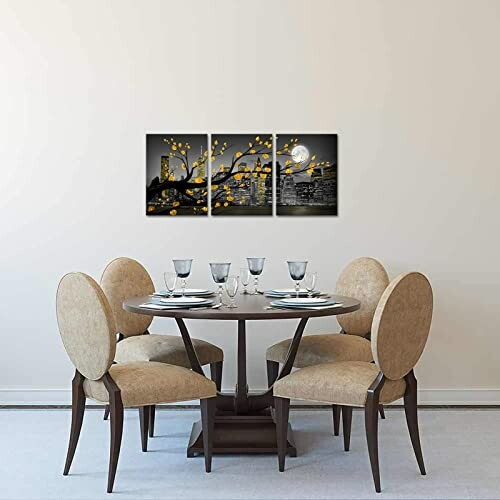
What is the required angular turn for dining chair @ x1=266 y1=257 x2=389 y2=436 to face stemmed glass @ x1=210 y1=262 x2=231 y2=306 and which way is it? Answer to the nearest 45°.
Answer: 0° — it already faces it

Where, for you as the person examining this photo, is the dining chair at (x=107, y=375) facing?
facing away from the viewer and to the right of the viewer

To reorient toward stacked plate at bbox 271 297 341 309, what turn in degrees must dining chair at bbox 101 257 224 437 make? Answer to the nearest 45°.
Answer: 0° — it already faces it

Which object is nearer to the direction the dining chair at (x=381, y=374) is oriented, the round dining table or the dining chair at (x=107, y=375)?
the round dining table

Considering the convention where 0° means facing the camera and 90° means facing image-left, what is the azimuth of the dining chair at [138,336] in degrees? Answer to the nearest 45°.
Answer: approximately 315°

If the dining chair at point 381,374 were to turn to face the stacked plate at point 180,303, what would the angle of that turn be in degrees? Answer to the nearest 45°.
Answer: approximately 45° to its left

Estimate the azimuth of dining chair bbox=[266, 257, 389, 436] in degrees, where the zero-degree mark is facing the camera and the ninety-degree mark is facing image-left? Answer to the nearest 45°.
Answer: approximately 45°

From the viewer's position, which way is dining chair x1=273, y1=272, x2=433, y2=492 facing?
facing away from the viewer and to the left of the viewer

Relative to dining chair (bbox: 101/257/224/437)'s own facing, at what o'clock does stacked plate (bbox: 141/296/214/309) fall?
The stacked plate is roughly at 1 o'clock from the dining chair.

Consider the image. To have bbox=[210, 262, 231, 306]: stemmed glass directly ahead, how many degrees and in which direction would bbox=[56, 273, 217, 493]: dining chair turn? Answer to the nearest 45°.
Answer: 0° — it already faces it

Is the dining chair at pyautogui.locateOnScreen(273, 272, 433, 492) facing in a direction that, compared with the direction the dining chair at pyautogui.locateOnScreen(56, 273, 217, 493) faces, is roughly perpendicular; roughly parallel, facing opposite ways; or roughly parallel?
roughly perpendicular

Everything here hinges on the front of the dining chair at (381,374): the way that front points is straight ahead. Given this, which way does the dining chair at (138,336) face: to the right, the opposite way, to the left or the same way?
the opposite way

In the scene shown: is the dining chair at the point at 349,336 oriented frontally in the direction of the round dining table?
yes

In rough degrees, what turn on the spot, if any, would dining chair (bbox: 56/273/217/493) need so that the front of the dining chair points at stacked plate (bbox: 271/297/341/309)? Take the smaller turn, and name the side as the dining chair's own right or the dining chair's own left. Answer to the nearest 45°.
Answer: approximately 45° to the dining chair's own right
